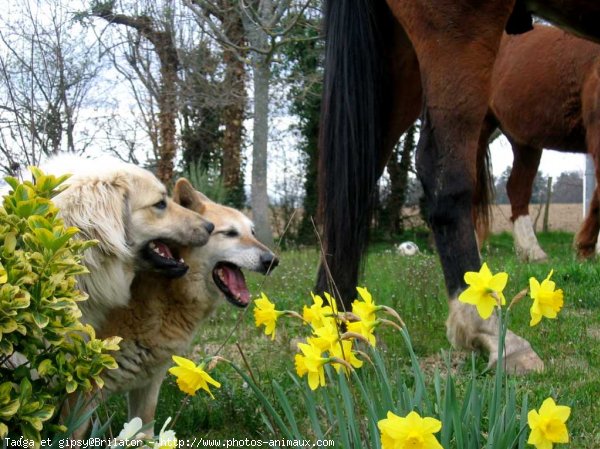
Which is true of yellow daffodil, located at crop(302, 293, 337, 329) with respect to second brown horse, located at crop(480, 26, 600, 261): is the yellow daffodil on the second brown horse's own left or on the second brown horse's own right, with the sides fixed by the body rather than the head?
on the second brown horse's own right

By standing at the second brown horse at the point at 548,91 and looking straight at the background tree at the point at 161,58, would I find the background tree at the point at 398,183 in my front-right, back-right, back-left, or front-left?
front-right

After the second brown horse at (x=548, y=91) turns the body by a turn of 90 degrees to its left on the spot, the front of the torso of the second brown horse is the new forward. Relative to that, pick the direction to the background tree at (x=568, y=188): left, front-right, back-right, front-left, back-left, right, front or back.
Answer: front

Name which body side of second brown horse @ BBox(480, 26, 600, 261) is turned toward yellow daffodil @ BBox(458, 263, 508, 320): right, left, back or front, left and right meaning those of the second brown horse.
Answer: right

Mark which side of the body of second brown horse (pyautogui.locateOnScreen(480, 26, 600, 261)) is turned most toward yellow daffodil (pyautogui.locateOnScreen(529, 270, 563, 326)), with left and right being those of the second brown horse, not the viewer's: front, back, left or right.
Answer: right

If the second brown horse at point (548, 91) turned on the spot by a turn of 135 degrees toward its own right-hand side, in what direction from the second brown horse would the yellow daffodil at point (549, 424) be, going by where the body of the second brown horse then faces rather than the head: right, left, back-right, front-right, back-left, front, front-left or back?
front-left

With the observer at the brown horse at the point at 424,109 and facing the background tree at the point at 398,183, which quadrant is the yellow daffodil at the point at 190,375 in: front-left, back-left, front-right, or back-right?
back-left

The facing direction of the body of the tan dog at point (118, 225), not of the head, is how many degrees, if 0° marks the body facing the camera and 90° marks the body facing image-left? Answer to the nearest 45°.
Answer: approximately 270°

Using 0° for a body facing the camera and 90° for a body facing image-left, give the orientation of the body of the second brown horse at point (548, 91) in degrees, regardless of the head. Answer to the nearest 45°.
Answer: approximately 270°

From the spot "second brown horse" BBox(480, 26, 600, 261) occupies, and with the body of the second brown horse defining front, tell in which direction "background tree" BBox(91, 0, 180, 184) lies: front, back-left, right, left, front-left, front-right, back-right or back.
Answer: back-left
